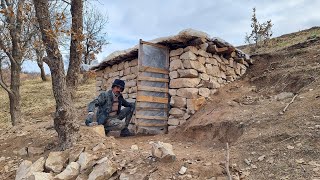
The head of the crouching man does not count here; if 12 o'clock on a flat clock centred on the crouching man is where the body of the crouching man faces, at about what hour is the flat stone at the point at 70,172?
The flat stone is roughly at 2 o'clock from the crouching man.

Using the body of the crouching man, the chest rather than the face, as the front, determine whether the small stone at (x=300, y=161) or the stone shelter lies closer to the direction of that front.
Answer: the small stone

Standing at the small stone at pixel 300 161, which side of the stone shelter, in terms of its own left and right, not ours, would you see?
left

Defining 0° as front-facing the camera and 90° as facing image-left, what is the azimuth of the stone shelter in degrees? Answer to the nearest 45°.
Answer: approximately 45°

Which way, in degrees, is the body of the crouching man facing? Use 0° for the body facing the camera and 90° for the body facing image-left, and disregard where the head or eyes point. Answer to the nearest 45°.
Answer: approximately 315°
